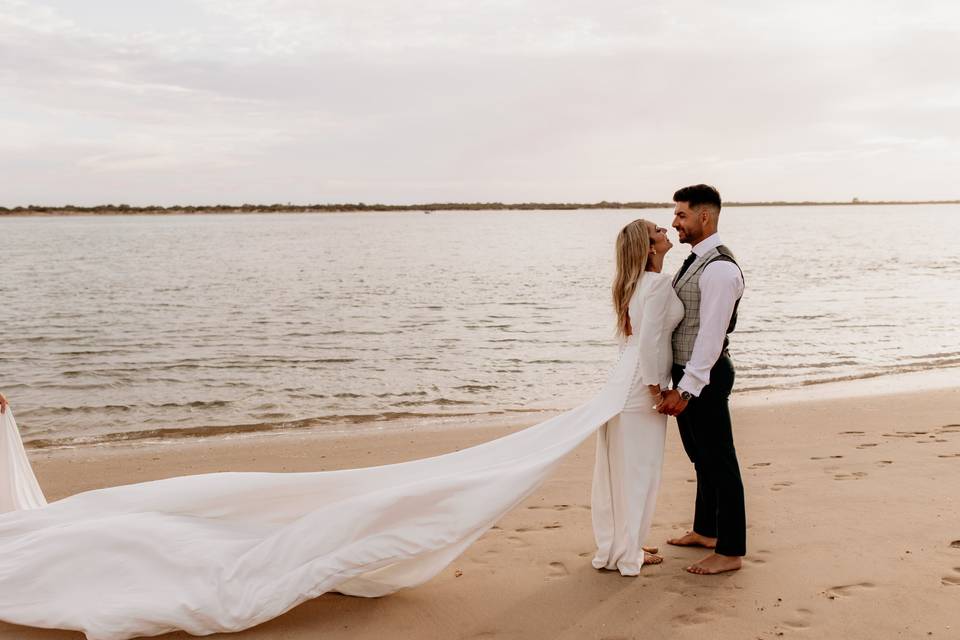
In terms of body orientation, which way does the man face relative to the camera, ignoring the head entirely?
to the viewer's left

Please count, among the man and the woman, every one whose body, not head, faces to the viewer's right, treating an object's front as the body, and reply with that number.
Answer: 1

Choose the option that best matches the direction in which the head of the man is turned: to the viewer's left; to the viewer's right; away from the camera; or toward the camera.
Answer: to the viewer's left

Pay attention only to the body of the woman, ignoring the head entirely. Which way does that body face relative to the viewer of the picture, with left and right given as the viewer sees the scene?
facing to the right of the viewer

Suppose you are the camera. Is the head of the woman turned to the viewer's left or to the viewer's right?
to the viewer's right

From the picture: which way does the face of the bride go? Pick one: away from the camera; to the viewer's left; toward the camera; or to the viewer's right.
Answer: to the viewer's right

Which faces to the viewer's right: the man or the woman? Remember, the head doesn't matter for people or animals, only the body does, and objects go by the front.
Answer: the woman

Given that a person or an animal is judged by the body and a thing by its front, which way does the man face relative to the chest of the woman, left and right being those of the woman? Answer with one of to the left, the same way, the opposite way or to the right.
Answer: the opposite way
